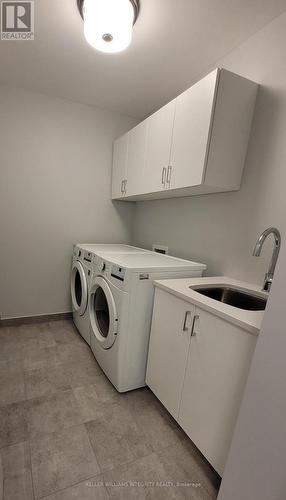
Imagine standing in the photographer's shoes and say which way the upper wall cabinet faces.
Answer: facing the viewer and to the left of the viewer

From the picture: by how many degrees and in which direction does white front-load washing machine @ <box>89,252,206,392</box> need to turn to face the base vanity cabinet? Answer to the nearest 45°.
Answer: approximately 90° to its left

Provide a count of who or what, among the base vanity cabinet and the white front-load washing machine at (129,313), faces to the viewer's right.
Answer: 0

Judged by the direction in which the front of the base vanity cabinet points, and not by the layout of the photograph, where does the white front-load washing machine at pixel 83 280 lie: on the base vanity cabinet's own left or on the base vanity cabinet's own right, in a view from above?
on the base vanity cabinet's own right
